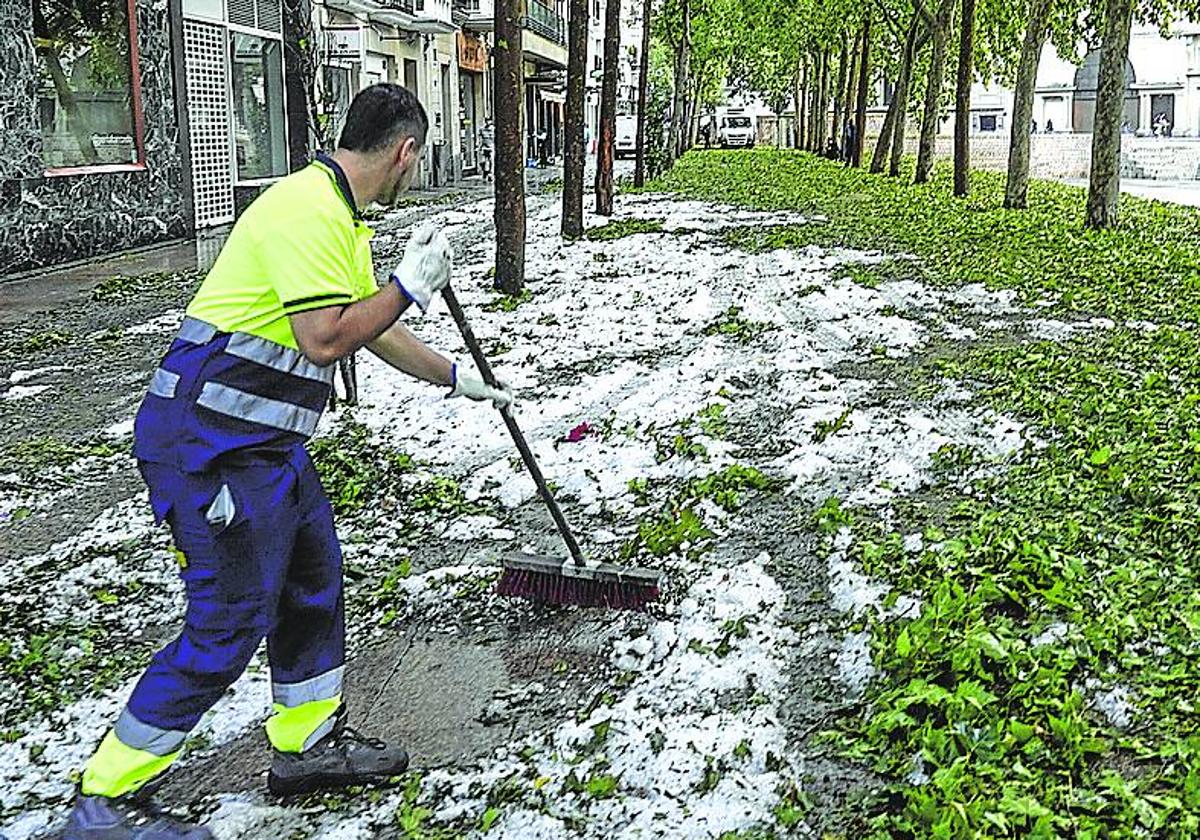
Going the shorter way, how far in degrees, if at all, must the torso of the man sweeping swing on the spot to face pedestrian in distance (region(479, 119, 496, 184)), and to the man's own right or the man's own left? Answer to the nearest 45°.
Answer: approximately 90° to the man's own left

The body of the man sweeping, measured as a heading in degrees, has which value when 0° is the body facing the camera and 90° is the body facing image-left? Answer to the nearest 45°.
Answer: approximately 270°

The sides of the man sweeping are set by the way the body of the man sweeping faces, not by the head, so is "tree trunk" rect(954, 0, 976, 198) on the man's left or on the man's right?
on the man's left

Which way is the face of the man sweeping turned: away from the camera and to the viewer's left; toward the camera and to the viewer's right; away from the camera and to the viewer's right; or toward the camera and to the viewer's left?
away from the camera and to the viewer's right

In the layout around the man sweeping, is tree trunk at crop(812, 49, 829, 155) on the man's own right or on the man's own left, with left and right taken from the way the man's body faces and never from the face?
on the man's own left

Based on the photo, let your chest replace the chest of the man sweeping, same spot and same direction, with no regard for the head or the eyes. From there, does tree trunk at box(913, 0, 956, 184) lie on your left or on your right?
on your left

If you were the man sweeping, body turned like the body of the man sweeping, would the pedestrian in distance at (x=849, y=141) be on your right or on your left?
on your left
